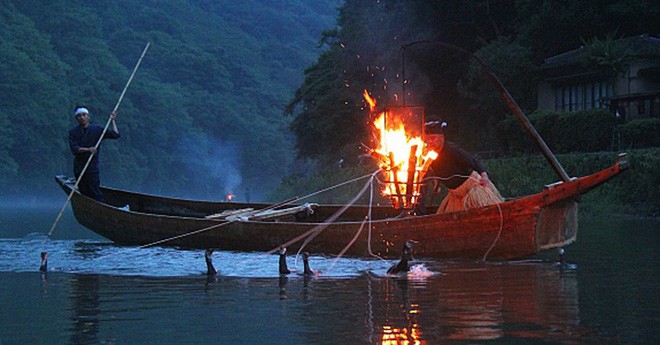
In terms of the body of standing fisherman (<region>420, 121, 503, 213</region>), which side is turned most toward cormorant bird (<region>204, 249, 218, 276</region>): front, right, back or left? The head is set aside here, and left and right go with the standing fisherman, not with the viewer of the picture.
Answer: front

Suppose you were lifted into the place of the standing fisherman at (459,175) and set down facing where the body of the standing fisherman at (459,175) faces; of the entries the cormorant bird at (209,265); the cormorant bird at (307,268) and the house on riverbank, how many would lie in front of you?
2

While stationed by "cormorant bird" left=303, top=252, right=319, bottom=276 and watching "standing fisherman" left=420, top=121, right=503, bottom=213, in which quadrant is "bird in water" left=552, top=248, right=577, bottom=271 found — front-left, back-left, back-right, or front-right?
front-right

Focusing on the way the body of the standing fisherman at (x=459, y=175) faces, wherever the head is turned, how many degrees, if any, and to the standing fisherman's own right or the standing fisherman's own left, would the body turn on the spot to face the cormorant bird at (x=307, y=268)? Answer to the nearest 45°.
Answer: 0° — they already face it

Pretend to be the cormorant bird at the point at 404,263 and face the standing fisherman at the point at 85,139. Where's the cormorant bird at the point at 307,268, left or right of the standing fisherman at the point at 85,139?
left

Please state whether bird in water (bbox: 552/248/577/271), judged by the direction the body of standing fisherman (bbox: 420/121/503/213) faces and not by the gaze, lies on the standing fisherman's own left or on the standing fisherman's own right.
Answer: on the standing fisherman's own left

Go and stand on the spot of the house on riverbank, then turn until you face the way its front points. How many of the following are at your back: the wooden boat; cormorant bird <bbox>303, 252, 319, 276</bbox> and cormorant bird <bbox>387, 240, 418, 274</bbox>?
0

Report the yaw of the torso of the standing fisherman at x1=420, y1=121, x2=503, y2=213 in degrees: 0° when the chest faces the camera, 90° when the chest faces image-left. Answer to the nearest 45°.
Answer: approximately 45°

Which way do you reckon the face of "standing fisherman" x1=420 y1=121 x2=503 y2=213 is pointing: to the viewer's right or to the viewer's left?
to the viewer's left

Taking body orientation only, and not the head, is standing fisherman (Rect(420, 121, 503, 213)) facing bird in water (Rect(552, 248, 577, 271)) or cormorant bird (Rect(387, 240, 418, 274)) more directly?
the cormorant bird

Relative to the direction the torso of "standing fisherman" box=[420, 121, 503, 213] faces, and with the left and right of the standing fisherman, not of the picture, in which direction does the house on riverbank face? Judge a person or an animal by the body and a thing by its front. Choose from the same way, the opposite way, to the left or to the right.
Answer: the same way
